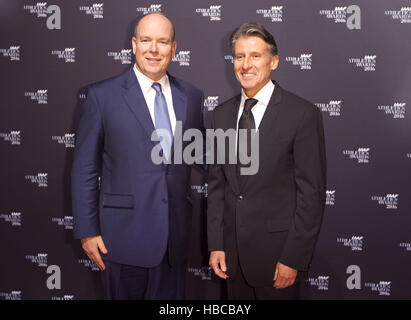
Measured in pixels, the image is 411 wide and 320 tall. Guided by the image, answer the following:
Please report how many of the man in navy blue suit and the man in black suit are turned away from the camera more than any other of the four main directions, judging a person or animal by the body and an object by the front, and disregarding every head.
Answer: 0

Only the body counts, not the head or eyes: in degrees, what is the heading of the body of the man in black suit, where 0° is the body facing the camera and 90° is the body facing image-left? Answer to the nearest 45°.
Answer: approximately 45°

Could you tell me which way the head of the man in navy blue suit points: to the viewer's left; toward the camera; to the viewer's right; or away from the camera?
toward the camera

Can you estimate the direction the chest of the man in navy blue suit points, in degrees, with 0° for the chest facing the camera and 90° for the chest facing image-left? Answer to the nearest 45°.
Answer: approximately 315°
